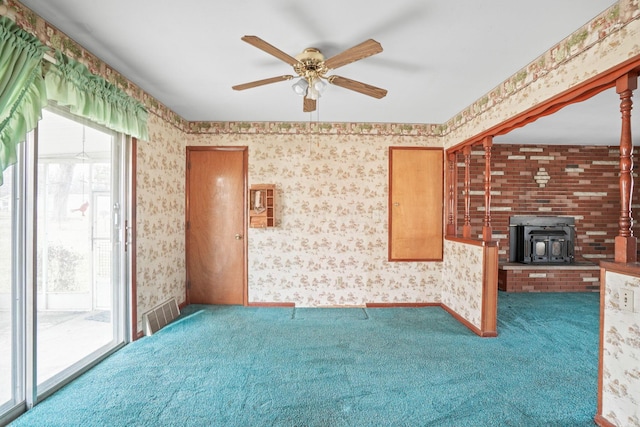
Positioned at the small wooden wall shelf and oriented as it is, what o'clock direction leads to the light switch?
The light switch is roughly at 11 o'clock from the small wooden wall shelf.

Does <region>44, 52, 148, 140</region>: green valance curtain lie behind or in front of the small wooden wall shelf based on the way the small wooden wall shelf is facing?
in front

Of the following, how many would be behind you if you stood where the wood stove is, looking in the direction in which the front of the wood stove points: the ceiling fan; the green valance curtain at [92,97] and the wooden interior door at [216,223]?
0

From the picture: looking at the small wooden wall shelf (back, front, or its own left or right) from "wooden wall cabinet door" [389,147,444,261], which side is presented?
left

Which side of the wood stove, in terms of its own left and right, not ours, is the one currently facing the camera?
front

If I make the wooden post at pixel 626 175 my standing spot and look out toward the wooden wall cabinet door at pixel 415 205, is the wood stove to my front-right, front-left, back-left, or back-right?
front-right

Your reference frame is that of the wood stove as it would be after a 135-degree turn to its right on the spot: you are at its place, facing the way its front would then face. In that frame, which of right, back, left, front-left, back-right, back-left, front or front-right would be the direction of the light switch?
back-left

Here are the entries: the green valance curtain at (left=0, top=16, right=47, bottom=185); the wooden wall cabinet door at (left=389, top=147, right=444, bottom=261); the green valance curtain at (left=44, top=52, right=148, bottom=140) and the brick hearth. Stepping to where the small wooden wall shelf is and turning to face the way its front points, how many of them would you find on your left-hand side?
2

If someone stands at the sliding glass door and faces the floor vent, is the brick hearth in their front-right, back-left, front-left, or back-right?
front-right

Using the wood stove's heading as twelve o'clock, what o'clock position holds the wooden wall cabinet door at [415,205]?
The wooden wall cabinet door is roughly at 1 o'clock from the wood stove.

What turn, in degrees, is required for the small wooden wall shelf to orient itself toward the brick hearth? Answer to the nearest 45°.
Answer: approximately 90° to its left

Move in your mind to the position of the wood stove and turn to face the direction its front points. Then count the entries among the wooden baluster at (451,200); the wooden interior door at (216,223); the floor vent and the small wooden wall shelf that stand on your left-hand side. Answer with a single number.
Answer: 0

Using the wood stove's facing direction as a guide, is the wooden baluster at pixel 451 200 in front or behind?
in front

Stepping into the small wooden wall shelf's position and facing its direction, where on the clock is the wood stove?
The wood stove is roughly at 9 o'clock from the small wooden wall shelf.

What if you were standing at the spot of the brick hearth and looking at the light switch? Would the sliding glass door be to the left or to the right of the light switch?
right

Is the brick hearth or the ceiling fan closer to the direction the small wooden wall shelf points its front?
the ceiling fan

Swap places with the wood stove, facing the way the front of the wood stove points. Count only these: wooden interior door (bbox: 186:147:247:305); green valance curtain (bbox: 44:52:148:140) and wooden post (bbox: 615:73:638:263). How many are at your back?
0

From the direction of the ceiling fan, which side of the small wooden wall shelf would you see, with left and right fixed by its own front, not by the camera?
front

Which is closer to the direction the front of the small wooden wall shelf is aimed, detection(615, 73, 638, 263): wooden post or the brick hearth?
the wooden post

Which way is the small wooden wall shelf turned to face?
toward the camera

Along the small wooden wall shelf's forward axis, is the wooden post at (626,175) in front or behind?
in front

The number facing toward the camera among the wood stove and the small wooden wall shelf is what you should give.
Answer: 2

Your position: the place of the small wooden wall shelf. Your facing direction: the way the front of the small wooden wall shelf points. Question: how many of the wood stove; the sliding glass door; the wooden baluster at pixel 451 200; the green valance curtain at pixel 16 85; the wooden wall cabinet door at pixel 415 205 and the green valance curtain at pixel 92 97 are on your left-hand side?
3
